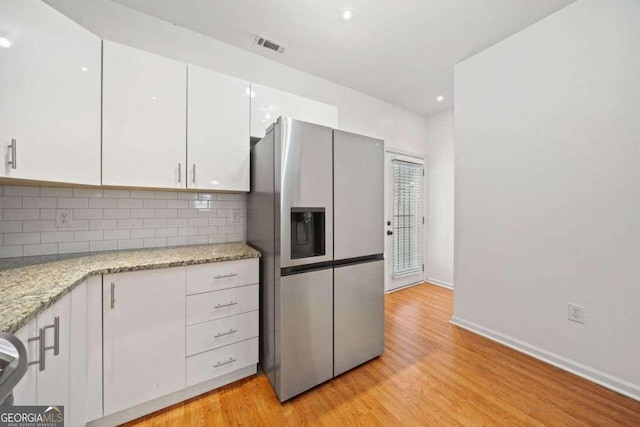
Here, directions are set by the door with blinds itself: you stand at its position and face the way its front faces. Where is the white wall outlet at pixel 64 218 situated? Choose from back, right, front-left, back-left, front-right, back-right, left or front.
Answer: right

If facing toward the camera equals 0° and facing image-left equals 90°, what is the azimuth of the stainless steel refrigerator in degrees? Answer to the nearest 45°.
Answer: approximately 315°

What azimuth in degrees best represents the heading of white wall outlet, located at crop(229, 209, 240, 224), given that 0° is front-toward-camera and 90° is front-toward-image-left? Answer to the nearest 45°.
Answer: approximately 0°

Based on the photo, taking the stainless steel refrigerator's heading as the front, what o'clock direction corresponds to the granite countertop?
The granite countertop is roughly at 4 o'clock from the stainless steel refrigerator.

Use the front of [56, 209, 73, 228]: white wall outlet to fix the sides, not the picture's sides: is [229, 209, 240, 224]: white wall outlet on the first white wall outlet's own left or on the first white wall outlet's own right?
on the first white wall outlet's own left

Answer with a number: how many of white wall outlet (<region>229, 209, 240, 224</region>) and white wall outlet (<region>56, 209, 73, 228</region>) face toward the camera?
2

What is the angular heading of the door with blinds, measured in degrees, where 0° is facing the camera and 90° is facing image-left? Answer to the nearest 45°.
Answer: approximately 315°

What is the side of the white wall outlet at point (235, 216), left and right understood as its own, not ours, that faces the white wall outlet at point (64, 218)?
right

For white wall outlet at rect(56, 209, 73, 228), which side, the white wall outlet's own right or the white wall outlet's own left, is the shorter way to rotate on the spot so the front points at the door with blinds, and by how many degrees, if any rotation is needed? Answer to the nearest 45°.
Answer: approximately 90° to the white wall outlet's own left

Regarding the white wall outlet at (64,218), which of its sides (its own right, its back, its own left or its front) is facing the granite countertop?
front
